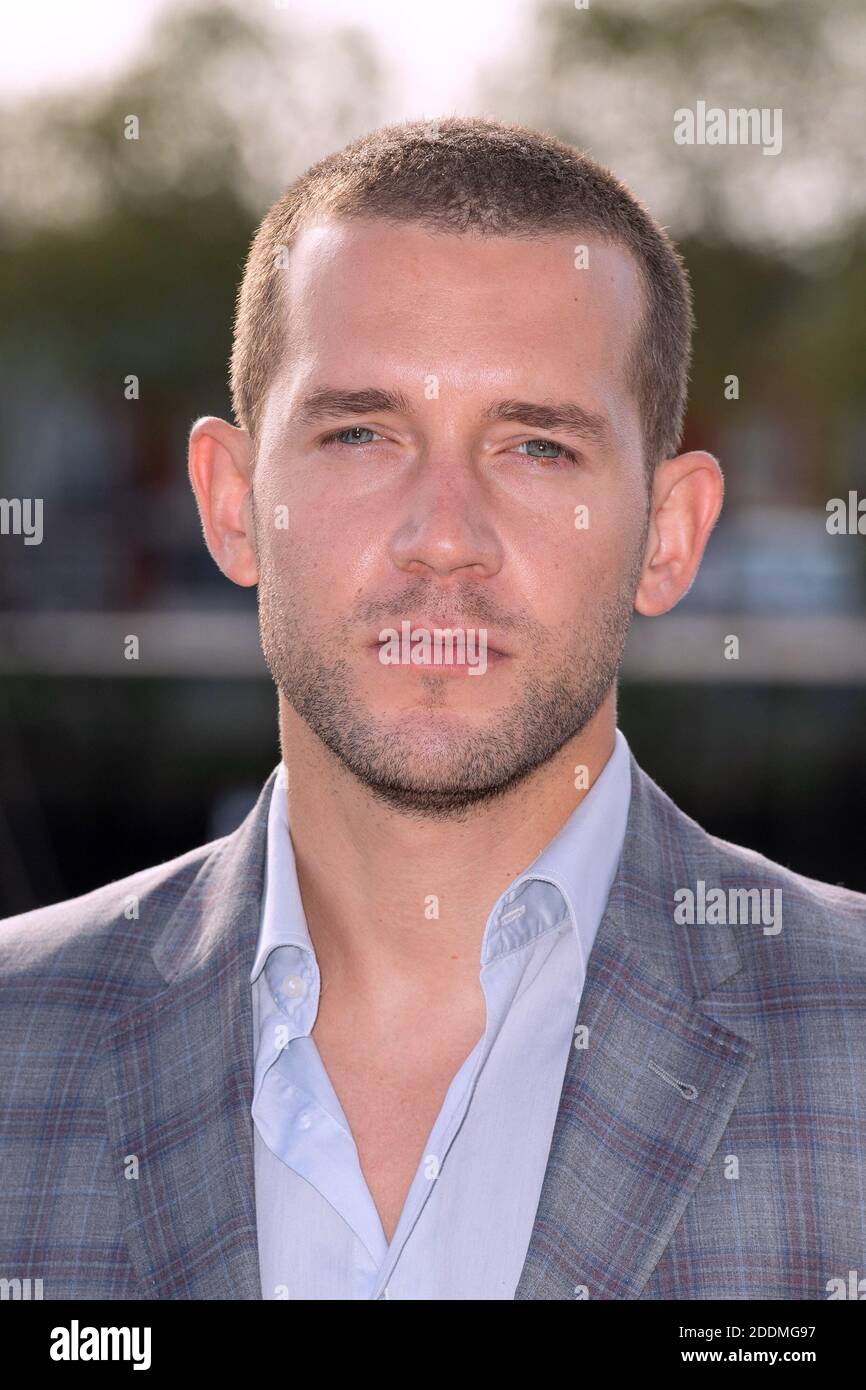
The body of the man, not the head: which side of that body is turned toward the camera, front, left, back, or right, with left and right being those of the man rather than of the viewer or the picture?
front
